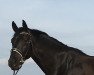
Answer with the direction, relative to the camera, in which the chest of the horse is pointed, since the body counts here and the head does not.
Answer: to the viewer's left
